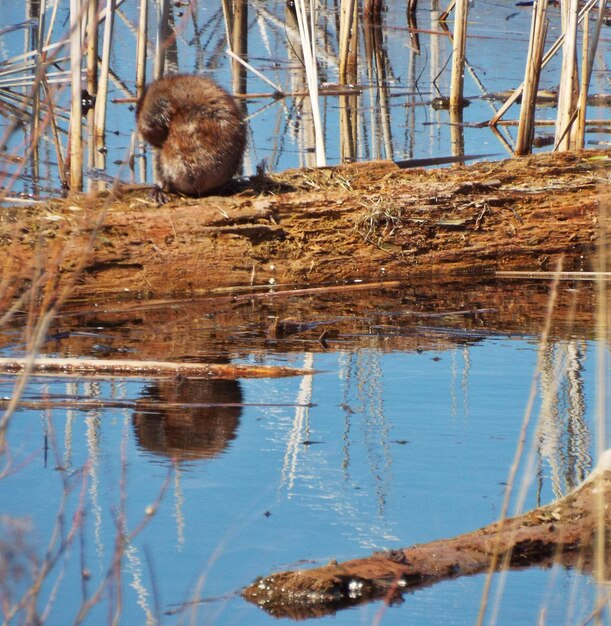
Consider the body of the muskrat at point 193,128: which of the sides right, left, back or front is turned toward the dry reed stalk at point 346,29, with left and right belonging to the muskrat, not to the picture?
right

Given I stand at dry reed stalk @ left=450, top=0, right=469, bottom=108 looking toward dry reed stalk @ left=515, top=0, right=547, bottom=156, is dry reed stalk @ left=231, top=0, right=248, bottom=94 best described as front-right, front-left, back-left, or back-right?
back-right

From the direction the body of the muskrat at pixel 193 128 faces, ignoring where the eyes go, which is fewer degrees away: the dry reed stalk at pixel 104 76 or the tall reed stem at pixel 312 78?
the dry reed stalk

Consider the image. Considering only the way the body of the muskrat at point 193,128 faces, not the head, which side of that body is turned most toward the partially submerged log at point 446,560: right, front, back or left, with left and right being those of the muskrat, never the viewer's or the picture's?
left

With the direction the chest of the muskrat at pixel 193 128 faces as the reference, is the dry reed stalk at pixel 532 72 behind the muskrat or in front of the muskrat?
behind

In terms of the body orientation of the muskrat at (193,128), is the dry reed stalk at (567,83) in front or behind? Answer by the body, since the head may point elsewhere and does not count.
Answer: behind

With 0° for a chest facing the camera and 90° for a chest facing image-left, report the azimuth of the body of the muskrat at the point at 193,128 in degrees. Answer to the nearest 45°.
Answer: approximately 90°

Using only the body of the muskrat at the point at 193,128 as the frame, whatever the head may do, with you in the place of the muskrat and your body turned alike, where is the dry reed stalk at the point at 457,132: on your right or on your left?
on your right

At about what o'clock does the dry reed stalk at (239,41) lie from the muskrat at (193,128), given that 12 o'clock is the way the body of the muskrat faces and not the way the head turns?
The dry reed stalk is roughly at 3 o'clock from the muskrat.
